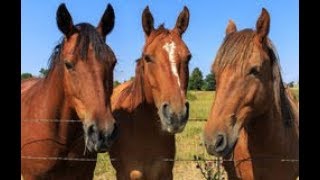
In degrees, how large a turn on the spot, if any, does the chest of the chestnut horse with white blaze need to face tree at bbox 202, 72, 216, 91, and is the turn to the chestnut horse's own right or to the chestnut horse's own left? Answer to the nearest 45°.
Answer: approximately 135° to the chestnut horse's own left

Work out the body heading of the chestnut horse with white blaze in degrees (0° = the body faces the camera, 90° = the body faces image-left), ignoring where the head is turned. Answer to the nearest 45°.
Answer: approximately 315°

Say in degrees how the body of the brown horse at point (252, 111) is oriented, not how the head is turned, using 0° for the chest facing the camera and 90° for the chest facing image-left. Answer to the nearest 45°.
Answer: approximately 45°

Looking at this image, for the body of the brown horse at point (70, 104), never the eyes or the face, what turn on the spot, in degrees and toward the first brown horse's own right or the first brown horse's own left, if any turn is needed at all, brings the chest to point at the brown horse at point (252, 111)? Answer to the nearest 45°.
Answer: approximately 45° to the first brown horse's own left

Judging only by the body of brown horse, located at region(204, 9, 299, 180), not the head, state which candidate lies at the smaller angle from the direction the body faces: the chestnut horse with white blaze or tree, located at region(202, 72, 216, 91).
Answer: the chestnut horse with white blaze

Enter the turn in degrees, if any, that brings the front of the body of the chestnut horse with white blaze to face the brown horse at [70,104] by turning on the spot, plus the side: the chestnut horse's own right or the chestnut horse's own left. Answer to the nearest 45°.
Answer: approximately 90° to the chestnut horse's own right

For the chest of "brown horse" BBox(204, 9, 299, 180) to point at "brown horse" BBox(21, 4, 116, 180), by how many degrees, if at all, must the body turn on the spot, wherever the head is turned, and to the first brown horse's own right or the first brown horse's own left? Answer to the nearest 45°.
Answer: approximately 45° to the first brown horse's own right

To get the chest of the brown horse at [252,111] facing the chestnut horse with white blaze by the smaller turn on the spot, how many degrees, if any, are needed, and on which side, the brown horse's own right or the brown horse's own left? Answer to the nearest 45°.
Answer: approximately 90° to the brown horse's own right
